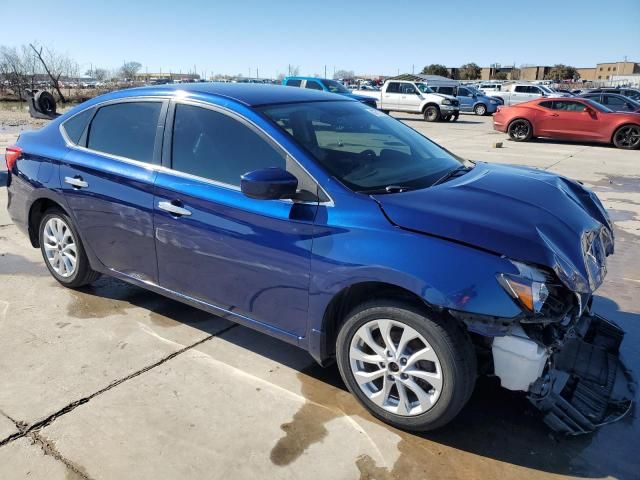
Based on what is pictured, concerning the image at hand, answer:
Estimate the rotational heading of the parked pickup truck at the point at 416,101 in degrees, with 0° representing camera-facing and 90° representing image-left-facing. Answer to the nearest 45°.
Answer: approximately 315°

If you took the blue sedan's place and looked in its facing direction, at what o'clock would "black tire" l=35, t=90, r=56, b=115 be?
The black tire is roughly at 6 o'clock from the blue sedan.

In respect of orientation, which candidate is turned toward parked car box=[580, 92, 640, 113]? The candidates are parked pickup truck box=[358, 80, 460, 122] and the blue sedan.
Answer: parked pickup truck box=[358, 80, 460, 122]

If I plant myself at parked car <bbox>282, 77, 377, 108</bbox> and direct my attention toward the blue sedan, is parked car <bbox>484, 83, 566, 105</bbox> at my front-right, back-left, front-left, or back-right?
back-left

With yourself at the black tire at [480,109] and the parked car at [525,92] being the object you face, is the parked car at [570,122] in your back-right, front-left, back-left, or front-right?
back-right

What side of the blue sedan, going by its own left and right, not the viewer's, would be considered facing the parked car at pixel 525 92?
left

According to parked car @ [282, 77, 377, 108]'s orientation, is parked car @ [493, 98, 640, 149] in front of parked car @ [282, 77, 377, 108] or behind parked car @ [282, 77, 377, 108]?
in front

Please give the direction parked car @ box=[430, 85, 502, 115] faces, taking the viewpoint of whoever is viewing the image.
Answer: facing the viewer and to the right of the viewer
